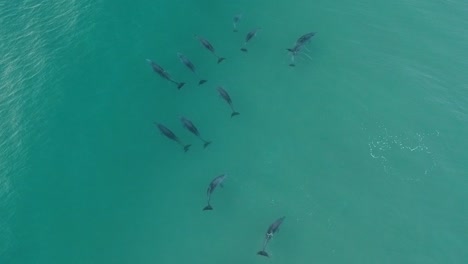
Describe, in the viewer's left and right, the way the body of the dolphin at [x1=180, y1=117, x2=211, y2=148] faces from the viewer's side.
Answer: facing away from the viewer and to the left of the viewer

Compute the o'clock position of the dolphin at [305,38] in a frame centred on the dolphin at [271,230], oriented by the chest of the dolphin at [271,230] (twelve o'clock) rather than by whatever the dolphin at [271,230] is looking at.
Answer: the dolphin at [305,38] is roughly at 11 o'clock from the dolphin at [271,230].

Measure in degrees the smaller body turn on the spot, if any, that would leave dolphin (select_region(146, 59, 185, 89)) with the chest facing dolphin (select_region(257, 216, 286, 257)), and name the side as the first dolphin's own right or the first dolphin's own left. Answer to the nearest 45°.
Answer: approximately 180°

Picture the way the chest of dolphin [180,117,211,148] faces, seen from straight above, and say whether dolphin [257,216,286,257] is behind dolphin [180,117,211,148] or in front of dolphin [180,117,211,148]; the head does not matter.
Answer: behind

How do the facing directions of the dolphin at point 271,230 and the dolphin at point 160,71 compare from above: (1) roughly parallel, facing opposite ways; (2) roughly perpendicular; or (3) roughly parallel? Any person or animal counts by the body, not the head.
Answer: roughly perpendicular

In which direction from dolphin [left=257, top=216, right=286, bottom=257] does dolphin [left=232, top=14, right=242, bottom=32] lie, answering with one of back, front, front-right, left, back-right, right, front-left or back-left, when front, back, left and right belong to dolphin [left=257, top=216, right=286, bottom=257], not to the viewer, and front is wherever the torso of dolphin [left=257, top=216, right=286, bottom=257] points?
front-left

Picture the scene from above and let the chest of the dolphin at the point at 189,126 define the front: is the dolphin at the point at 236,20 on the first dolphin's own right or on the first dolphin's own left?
on the first dolphin's own right

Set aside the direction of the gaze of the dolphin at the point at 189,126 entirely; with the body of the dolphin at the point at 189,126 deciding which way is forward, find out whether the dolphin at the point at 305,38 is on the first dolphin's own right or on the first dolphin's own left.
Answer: on the first dolphin's own right

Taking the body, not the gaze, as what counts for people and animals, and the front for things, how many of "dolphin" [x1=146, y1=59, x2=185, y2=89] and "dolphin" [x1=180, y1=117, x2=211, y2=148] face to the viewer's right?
0

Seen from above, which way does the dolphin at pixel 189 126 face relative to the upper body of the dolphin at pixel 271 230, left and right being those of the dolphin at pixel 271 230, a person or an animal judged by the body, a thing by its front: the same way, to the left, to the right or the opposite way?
to the left

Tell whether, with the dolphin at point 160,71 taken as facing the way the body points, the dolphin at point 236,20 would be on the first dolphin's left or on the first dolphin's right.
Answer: on the first dolphin's right

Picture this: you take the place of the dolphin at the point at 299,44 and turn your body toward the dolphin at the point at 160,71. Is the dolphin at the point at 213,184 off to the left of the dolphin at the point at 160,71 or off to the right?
left

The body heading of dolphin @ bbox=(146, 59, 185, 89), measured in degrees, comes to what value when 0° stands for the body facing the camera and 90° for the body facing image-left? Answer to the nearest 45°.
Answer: approximately 135°
